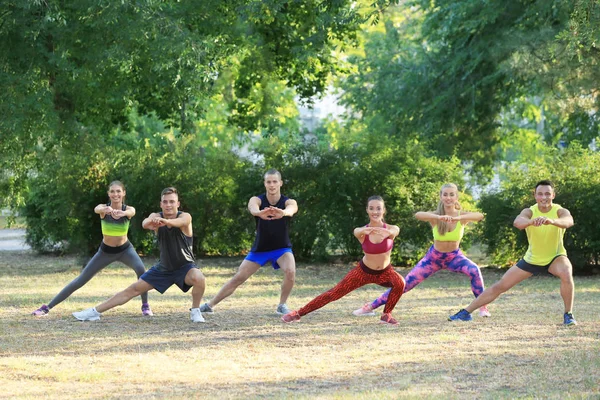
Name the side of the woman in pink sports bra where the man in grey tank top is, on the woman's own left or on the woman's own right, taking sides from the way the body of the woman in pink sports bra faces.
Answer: on the woman's own right

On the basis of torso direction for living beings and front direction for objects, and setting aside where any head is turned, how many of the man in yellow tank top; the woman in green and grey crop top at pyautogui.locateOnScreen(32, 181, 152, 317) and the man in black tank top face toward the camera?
3

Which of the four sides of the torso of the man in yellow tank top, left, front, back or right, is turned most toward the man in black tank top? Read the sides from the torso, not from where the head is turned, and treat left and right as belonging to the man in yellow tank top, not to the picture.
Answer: right

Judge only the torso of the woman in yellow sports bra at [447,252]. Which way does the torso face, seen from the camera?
toward the camera

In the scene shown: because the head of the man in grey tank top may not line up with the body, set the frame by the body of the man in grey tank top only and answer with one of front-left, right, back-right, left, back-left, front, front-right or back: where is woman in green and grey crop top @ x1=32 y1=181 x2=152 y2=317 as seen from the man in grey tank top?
right

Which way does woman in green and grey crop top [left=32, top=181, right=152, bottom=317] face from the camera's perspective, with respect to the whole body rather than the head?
toward the camera

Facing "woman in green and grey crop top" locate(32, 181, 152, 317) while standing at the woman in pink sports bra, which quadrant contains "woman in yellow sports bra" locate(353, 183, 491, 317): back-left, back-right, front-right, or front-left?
back-right

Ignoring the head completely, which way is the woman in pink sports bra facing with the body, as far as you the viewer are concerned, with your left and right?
facing the viewer

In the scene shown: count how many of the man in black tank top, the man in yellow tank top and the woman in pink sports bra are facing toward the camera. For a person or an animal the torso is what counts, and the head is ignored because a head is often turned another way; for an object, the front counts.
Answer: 3

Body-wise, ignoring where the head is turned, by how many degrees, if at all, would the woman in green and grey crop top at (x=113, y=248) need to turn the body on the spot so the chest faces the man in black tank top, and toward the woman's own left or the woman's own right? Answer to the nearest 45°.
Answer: approximately 90° to the woman's own left

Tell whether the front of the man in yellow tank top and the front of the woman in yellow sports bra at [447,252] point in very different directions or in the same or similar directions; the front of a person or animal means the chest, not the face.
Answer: same or similar directions

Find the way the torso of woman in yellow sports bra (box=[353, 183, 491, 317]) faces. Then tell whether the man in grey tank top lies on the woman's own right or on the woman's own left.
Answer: on the woman's own right

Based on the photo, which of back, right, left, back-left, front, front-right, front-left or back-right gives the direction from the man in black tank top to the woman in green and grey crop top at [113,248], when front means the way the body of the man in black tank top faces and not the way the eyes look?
right

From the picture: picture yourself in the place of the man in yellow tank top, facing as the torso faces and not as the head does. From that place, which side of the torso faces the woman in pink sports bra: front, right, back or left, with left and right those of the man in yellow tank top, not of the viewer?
right
